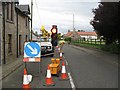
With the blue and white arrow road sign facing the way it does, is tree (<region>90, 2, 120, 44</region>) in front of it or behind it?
behind

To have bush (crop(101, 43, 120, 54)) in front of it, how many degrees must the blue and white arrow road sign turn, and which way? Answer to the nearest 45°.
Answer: approximately 135° to its left

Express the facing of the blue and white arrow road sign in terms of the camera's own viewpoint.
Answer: facing the viewer
